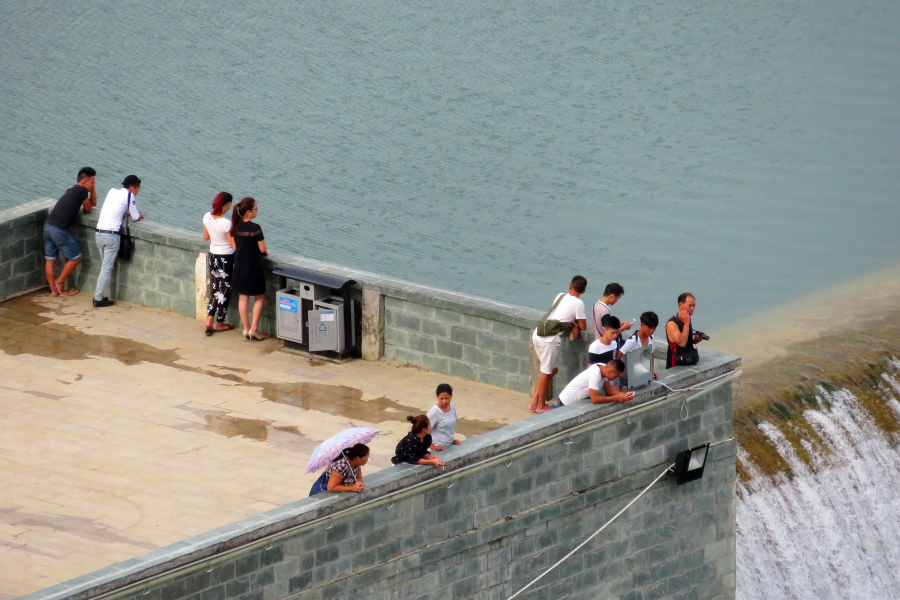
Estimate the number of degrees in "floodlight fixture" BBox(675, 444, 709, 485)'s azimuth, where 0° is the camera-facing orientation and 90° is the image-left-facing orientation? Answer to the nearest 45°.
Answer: approximately 315°

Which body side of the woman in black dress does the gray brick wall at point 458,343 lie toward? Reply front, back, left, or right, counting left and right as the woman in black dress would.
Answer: right

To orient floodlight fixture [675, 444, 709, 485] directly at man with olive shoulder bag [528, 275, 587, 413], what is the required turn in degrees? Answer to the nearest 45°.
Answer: approximately 135° to its right

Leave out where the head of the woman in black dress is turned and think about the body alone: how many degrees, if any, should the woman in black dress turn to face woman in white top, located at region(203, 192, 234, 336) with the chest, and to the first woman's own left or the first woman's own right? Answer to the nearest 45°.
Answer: approximately 90° to the first woman's own left

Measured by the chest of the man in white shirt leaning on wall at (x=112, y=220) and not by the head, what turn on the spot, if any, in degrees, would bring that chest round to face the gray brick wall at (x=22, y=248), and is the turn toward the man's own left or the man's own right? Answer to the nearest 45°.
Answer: approximately 90° to the man's own left

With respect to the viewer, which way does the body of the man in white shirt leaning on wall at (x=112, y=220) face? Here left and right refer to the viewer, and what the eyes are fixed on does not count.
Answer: facing away from the viewer and to the right of the viewer

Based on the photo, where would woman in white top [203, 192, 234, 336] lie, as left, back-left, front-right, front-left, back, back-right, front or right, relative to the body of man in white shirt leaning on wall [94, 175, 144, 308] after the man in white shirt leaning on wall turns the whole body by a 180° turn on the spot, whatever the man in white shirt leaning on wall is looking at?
left

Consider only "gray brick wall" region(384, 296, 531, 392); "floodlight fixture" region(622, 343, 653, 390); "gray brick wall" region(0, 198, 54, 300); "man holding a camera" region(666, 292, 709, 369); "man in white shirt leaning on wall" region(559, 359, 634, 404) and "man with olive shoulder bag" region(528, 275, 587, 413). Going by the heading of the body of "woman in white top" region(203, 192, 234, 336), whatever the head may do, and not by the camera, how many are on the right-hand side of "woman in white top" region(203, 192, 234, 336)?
5

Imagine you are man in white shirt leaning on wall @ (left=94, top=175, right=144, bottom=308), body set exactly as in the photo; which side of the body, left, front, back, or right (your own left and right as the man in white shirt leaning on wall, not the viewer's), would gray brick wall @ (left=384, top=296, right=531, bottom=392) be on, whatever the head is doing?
right

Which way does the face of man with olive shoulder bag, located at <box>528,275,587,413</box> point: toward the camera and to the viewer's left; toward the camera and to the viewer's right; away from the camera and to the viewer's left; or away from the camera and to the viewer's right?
away from the camera and to the viewer's right

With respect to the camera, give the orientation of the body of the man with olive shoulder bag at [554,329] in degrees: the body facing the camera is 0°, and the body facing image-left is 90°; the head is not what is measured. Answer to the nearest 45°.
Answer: approximately 225°
